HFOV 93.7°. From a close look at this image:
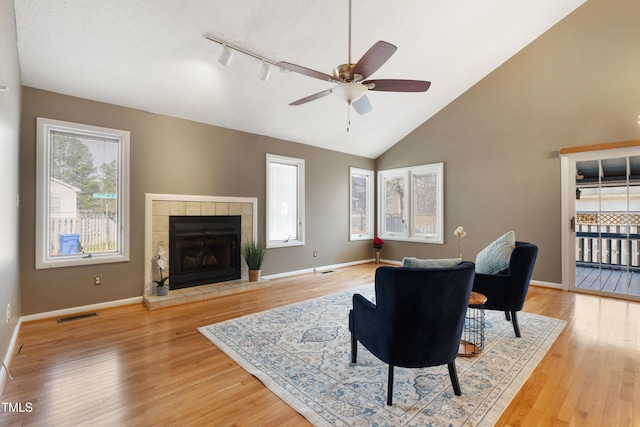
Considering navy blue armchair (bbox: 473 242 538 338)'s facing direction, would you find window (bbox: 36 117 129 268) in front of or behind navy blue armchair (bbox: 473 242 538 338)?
in front

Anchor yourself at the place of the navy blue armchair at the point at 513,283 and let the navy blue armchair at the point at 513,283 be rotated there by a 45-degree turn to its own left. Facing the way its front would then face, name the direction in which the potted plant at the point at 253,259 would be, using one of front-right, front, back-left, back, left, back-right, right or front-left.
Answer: front-right

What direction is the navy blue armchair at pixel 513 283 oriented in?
to the viewer's left

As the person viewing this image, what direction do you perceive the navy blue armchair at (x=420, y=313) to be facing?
facing away from the viewer and to the left of the viewer

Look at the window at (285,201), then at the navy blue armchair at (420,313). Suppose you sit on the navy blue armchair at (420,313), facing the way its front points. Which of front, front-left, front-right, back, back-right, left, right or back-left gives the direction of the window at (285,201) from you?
front

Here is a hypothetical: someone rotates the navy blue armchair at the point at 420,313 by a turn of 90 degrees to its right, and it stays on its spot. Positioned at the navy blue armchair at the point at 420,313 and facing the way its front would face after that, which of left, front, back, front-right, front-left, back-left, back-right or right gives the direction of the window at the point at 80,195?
back-left

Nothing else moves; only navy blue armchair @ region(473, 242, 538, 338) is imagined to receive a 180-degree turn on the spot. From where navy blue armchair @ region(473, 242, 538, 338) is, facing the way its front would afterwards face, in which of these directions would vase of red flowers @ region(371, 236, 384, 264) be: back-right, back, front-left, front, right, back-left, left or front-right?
back-left

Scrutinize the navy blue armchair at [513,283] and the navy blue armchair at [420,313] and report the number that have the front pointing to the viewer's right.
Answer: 0

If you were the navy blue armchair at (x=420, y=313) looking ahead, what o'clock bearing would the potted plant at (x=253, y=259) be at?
The potted plant is roughly at 12 o'clock from the navy blue armchair.

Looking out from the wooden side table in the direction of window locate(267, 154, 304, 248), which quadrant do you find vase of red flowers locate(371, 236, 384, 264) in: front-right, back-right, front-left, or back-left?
front-right

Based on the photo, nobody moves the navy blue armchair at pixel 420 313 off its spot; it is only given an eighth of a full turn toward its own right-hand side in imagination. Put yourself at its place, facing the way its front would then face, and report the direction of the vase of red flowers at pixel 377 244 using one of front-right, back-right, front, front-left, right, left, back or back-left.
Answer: front

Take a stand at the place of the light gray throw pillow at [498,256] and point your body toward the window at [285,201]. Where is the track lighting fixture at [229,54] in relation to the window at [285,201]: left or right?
left

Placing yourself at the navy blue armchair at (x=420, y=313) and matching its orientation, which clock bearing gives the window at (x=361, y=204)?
The window is roughly at 1 o'clock from the navy blue armchair.

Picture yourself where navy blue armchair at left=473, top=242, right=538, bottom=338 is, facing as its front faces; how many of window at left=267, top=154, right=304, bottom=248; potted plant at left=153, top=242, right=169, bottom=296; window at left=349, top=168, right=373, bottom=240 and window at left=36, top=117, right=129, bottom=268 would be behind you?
0

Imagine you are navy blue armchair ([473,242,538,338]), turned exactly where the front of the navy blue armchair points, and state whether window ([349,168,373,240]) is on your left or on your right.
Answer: on your right

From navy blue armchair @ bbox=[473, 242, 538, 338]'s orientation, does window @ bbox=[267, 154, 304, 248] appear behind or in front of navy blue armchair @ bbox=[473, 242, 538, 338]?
in front
